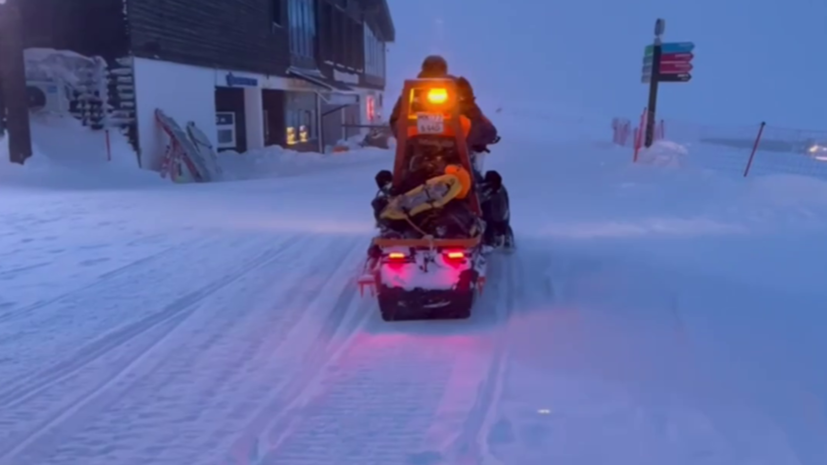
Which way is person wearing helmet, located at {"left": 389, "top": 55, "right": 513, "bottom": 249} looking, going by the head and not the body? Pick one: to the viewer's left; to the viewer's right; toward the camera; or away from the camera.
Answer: away from the camera

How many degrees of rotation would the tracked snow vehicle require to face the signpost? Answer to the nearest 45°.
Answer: approximately 45° to its right

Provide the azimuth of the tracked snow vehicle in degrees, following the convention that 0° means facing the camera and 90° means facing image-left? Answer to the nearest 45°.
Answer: approximately 180°
